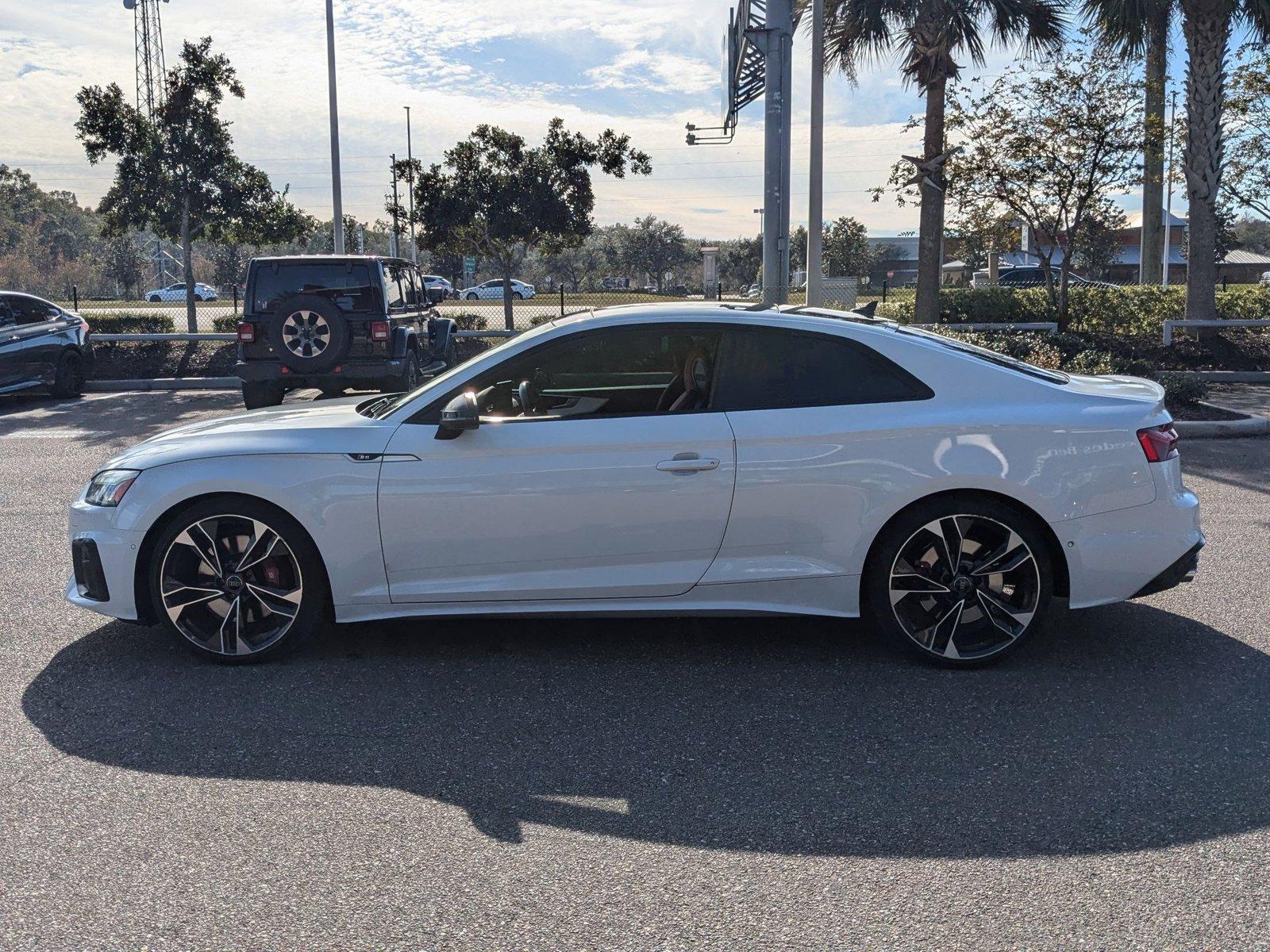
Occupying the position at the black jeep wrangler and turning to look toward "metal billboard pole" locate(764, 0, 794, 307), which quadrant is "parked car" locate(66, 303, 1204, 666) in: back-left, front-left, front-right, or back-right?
back-right

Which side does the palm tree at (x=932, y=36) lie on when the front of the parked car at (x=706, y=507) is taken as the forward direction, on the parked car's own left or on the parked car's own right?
on the parked car's own right

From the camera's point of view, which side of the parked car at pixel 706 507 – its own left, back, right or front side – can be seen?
left

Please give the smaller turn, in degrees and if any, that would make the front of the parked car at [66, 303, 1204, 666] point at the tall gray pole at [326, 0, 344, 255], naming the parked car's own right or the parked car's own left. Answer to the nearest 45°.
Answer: approximately 90° to the parked car's own right

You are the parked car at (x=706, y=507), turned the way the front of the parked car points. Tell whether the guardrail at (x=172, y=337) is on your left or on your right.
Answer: on your right

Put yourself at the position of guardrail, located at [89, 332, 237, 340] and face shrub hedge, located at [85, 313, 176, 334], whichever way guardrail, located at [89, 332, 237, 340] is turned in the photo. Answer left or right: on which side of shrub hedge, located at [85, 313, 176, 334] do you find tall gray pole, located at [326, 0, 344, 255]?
right

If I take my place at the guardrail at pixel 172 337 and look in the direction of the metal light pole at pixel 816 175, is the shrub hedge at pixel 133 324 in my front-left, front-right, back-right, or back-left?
back-left

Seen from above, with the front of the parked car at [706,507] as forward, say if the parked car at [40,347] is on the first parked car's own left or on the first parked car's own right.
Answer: on the first parked car's own right

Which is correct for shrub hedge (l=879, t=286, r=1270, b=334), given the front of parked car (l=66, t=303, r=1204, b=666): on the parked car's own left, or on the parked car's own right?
on the parked car's own right

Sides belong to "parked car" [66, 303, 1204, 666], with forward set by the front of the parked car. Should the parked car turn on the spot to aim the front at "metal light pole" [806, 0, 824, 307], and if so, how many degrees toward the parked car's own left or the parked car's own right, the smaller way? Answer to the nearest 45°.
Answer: approximately 90° to the parked car's own right

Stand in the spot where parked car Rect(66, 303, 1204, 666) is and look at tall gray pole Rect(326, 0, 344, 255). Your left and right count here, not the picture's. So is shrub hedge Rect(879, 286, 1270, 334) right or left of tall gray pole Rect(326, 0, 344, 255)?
right

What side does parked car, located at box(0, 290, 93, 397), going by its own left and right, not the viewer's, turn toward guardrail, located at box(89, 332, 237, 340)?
back

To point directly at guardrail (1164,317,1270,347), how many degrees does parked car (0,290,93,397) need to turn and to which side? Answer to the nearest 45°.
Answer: approximately 135° to its left

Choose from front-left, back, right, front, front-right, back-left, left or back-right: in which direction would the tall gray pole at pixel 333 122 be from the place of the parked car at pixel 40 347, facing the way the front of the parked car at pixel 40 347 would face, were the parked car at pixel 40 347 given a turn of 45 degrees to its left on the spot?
back-left
